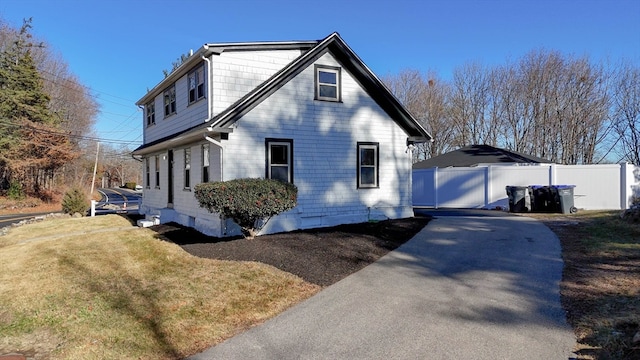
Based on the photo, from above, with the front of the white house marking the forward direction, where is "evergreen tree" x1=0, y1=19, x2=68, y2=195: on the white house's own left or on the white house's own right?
on the white house's own right

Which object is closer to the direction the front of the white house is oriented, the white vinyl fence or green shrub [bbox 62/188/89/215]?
the green shrub

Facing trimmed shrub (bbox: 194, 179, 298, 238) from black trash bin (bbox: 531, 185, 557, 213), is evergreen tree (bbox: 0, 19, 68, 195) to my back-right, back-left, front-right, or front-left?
front-right

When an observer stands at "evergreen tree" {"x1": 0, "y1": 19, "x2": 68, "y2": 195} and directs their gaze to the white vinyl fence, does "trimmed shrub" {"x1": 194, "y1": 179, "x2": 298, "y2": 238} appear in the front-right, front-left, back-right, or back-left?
front-right

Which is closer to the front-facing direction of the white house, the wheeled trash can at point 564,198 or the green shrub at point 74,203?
the green shrub

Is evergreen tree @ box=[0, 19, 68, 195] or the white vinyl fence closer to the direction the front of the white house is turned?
the evergreen tree

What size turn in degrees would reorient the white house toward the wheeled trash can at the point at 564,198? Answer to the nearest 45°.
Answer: approximately 135° to its left

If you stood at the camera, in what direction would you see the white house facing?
facing the viewer and to the left of the viewer
